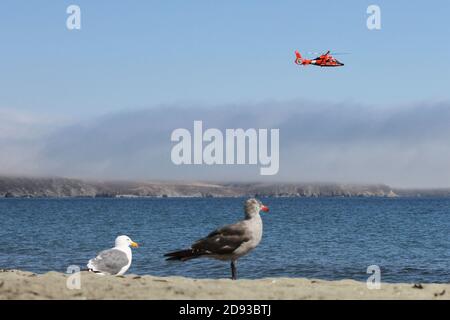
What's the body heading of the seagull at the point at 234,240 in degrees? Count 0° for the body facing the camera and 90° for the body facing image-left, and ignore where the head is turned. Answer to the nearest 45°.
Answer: approximately 270°

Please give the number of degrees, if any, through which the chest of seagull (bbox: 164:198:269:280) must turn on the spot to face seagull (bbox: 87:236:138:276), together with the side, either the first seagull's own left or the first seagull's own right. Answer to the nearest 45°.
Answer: approximately 135° to the first seagull's own left
